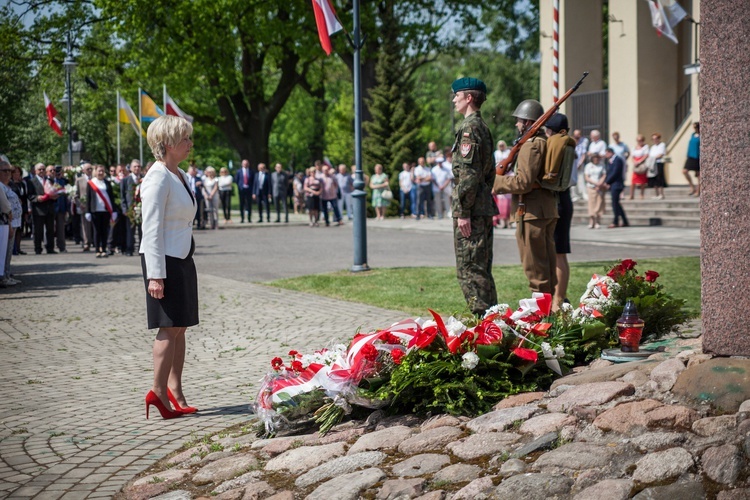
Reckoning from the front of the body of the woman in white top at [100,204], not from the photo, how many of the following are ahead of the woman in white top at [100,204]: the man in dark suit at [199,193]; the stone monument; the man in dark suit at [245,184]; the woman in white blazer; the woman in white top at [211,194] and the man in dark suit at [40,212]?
2

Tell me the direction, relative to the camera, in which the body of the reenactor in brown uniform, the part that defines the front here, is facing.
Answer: to the viewer's left

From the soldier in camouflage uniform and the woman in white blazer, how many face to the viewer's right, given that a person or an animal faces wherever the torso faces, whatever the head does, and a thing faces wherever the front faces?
1

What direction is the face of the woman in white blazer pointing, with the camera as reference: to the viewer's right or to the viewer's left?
to the viewer's right

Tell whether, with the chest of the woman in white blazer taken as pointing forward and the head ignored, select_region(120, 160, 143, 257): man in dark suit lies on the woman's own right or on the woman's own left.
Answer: on the woman's own left

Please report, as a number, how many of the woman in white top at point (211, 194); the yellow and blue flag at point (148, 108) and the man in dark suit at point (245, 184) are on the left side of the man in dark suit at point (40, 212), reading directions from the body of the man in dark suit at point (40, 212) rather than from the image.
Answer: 3

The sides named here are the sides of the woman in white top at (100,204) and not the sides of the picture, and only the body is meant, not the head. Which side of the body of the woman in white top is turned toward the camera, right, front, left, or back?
front

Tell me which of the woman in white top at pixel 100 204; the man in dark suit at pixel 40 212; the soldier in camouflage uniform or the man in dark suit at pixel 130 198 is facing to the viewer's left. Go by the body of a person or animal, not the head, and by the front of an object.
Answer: the soldier in camouflage uniform

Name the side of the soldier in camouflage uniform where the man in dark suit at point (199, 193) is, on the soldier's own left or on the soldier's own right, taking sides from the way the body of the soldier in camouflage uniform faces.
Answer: on the soldier's own right

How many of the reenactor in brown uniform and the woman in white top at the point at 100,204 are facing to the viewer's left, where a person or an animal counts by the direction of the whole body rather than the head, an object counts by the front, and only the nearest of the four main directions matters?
1

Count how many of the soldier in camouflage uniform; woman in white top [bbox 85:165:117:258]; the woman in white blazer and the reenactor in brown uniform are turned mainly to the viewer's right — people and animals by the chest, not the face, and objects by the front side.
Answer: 1

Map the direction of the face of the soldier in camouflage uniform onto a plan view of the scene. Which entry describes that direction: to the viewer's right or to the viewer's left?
to the viewer's left

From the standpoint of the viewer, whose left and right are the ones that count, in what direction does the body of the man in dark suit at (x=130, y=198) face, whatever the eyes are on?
facing the viewer and to the right of the viewer

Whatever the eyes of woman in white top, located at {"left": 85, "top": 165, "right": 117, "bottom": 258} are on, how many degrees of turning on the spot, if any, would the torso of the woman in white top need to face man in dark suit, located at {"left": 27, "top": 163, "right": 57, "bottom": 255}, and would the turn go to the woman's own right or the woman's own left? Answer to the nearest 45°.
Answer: approximately 135° to the woman's own right
